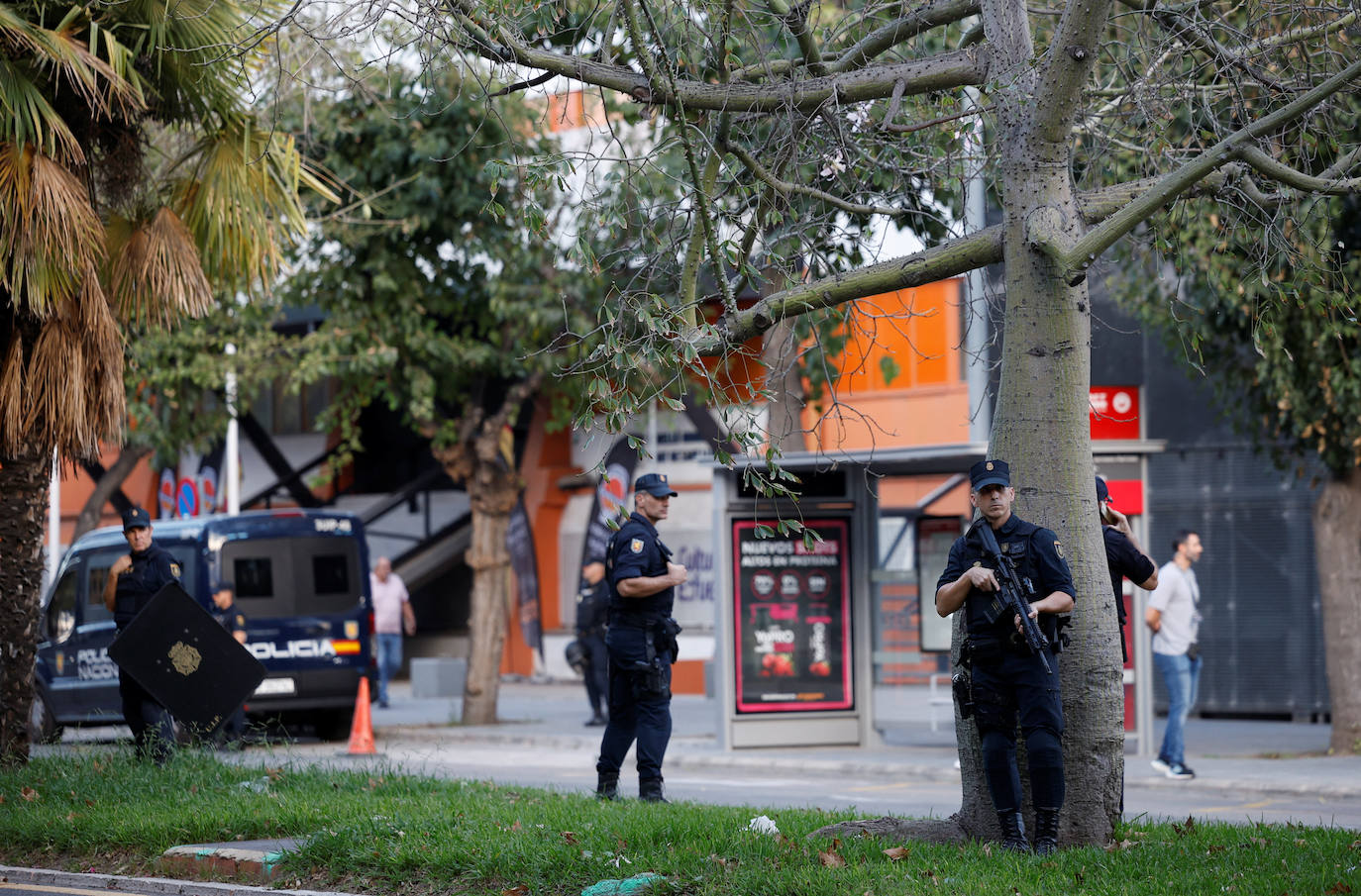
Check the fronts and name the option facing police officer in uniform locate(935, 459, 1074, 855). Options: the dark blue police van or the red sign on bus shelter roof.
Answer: the red sign on bus shelter roof

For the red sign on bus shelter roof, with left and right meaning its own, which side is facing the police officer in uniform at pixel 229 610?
right

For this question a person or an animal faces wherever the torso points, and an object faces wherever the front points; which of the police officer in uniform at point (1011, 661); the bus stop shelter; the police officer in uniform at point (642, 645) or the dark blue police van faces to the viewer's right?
the police officer in uniform at point (642, 645)

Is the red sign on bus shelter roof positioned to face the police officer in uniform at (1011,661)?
yes

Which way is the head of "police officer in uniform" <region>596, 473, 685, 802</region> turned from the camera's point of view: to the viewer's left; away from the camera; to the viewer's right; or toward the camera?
to the viewer's right

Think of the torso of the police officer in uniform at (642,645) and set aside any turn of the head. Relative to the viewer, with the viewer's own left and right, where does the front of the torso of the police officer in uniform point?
facing to the right of the viewer

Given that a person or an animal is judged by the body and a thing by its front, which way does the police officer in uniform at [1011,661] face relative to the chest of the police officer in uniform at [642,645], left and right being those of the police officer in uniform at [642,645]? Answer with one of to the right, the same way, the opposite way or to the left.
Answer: to the right

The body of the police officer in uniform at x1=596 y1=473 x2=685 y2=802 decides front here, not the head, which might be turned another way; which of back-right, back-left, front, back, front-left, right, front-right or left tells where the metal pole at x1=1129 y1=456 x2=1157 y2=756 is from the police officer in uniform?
front-left

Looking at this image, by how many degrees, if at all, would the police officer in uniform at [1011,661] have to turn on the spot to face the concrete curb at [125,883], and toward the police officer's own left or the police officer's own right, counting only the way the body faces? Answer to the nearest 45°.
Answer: approximately 90° to the police officer's own right

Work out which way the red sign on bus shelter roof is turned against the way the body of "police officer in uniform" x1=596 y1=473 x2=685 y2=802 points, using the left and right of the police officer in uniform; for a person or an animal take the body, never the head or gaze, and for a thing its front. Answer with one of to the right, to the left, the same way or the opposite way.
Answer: to the right
